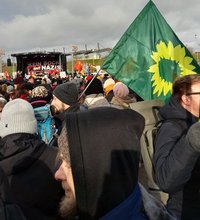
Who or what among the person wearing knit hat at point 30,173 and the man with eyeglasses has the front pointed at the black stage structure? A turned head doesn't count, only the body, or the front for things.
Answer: the person wearing knit hat

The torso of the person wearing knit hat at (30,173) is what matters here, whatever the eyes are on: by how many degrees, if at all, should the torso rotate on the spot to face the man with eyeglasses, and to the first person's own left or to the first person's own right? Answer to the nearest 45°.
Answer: approximately 90° to the first person's own right

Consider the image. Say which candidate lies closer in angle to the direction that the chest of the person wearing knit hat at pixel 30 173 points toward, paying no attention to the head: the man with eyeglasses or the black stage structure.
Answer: the black stage structure

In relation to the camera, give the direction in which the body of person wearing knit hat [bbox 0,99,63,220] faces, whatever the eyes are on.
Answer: away from the camera

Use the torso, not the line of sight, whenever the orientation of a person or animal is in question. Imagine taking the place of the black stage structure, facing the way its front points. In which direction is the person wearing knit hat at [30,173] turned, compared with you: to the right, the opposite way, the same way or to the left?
the opposite way

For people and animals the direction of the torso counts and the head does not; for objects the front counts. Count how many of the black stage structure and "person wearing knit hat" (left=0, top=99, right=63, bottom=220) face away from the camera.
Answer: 1

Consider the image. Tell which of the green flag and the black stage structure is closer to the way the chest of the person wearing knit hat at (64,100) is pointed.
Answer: the black stage structure
